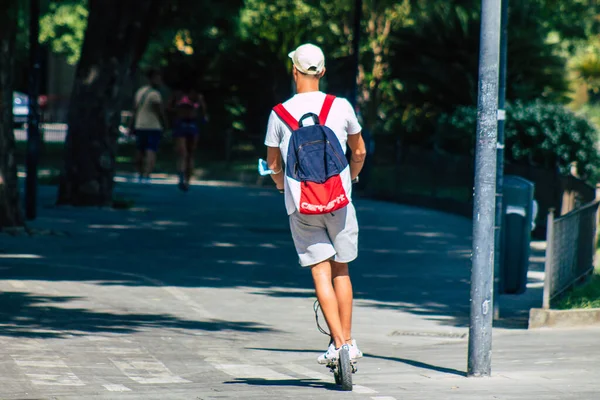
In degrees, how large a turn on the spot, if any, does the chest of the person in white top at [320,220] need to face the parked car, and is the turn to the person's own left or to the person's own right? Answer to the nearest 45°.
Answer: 0° — they already face it

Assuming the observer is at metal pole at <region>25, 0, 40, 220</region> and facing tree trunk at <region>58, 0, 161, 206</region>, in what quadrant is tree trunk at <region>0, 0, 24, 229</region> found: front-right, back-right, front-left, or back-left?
back-right

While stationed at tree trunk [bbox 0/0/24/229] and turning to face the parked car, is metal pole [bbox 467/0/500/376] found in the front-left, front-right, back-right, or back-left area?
back-right

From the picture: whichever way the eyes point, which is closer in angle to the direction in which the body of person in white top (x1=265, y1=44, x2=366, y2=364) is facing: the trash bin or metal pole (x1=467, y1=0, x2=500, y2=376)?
the trash bin

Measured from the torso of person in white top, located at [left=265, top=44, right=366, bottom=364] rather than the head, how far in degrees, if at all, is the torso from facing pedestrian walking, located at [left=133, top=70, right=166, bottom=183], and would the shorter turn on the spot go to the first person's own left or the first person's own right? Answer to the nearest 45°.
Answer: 0° — they already face them

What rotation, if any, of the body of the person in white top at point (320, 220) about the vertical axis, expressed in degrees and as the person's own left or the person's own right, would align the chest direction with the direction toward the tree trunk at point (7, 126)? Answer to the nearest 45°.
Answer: approximately 45° to the person's own left

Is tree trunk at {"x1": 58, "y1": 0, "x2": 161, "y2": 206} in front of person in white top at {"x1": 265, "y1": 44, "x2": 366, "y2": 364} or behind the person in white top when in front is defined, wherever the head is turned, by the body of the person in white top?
in front

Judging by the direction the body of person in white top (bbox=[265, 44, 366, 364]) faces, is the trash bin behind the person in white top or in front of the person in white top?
in front

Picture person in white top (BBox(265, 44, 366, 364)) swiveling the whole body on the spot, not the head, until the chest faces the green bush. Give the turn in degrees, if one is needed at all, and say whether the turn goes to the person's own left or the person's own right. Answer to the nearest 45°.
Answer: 0° — they already face it

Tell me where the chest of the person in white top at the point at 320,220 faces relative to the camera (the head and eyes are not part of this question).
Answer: away from the camera
